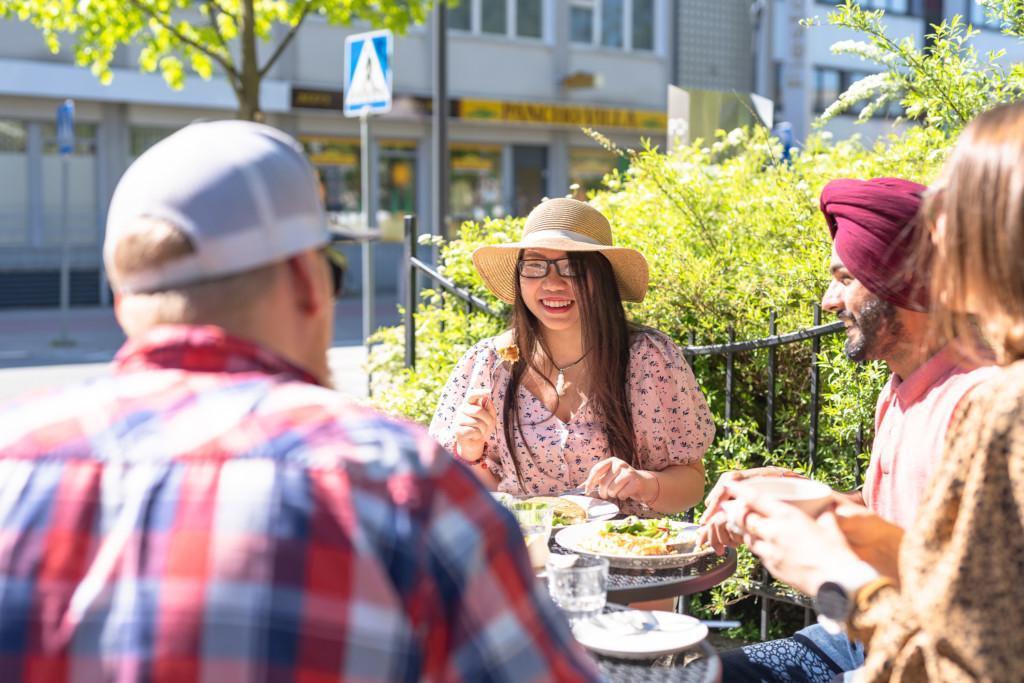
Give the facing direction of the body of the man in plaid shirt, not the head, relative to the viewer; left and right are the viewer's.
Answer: facing away from the viewer and to the right of the viewer

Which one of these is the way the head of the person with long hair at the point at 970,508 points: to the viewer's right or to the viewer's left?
to the viewer's left

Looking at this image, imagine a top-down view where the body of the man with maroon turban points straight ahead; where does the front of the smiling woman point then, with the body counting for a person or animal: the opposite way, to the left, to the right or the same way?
to the left

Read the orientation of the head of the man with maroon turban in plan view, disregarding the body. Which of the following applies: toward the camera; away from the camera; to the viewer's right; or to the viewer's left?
to the viewer's left

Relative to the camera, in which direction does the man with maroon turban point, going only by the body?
to the viewer's left

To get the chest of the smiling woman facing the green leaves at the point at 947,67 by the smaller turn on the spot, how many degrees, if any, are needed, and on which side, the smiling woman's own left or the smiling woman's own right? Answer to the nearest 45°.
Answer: approximately 135° to the smiling woman's own left

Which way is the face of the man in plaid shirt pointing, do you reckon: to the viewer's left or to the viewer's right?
to the viewer's right

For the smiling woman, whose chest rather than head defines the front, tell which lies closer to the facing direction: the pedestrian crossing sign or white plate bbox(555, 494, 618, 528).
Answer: the white plate

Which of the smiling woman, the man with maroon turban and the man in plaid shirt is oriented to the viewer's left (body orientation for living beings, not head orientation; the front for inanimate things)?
the man with maroon turban

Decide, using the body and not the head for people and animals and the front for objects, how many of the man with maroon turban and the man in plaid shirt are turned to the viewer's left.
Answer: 1

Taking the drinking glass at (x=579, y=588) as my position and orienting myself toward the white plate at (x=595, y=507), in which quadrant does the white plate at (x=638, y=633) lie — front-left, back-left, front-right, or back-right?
back-right

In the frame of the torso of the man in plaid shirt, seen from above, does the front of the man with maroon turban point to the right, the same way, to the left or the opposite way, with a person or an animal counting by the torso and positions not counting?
to the left
